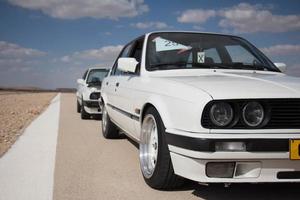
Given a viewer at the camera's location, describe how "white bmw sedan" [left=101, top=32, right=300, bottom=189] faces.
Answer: facing the viewer and to the right of the viewer
